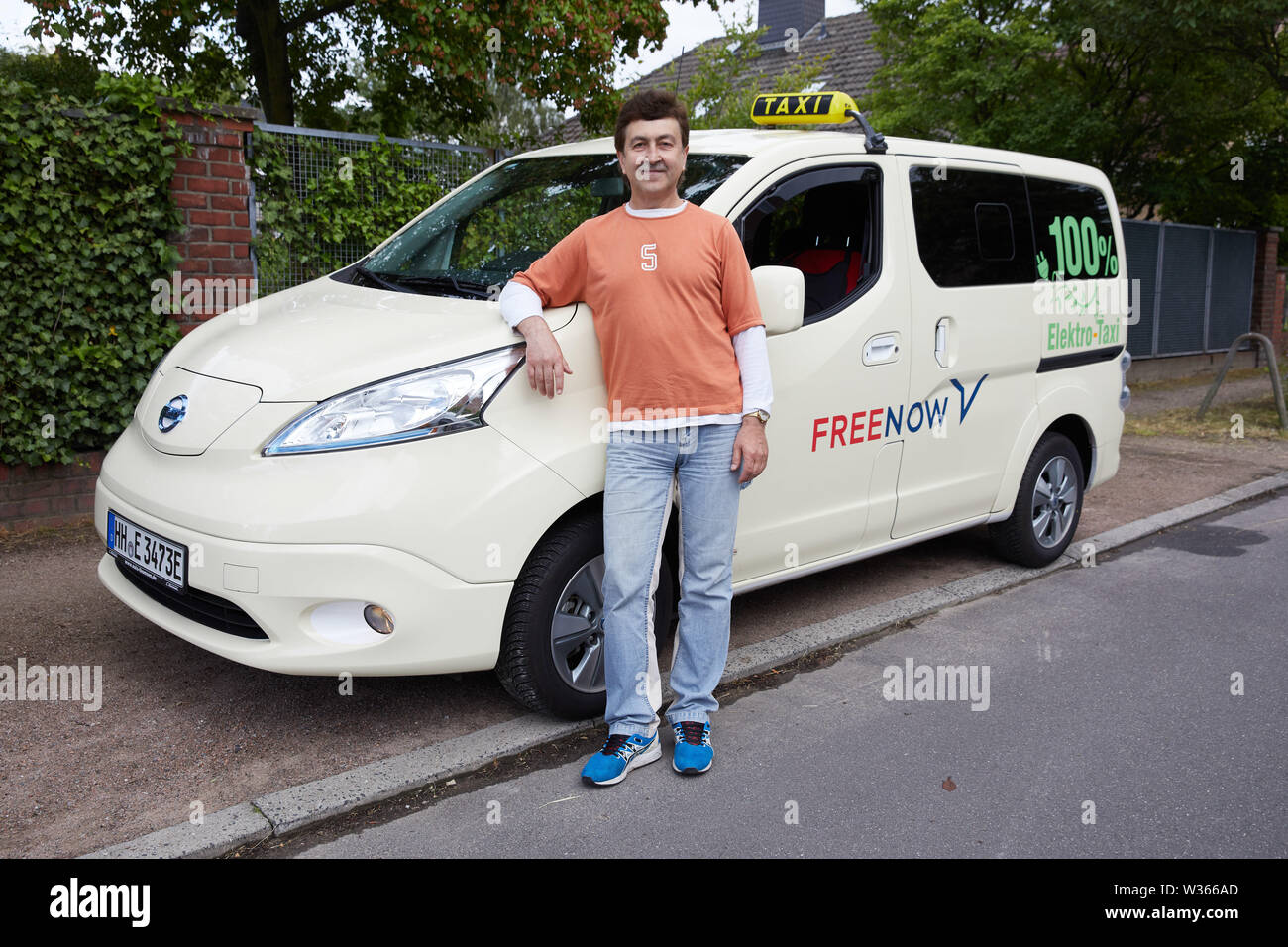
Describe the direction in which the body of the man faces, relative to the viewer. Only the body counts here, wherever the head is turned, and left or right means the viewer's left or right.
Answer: facing the viewer

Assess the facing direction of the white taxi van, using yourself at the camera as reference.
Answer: facing the viewer and to the left of the viewer

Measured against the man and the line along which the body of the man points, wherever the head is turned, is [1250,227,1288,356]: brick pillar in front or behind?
behind

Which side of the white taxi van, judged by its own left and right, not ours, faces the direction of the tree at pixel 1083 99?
back
